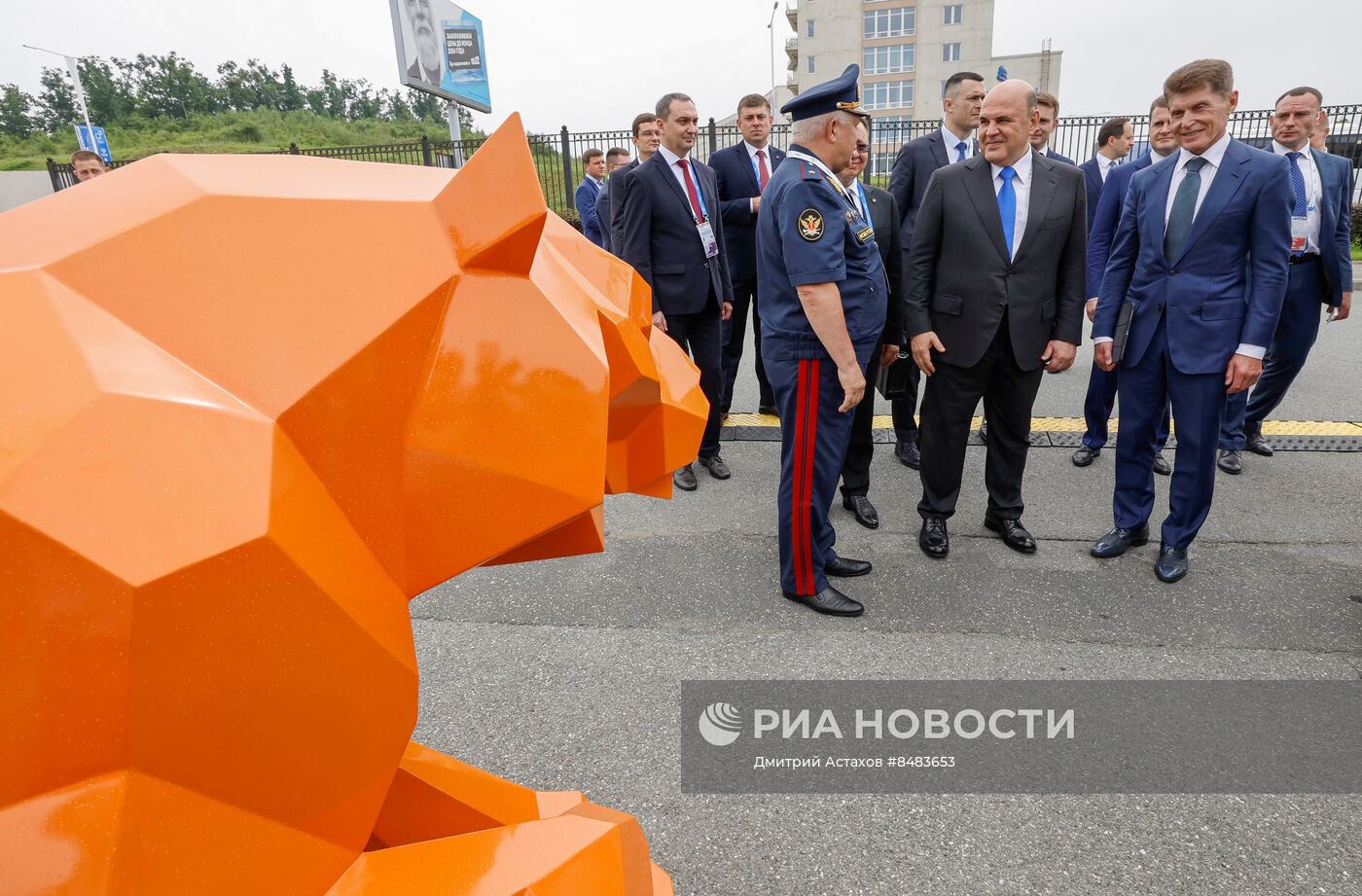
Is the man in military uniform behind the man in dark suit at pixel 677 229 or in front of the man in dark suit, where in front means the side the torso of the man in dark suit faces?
in front

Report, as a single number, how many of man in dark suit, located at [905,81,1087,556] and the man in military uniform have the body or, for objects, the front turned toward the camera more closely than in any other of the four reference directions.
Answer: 1

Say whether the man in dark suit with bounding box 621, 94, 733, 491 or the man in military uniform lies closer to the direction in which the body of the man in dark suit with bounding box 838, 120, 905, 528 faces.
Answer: the man in military uniform

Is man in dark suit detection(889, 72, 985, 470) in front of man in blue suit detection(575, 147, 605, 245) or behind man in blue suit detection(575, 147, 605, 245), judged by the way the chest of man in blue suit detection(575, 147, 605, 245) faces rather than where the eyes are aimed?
in front

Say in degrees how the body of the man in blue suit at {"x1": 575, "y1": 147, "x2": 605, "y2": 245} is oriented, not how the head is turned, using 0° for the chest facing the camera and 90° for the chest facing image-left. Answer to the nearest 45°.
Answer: approximately 315°

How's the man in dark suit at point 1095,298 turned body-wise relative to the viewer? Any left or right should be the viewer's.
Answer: facing the viewer

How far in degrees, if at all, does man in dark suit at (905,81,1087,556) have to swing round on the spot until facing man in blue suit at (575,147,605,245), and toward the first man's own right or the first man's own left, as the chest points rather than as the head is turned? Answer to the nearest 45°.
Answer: approximately 135° to the first man's own right

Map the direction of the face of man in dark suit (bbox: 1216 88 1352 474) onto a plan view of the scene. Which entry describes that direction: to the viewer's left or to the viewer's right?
to the viewer's left

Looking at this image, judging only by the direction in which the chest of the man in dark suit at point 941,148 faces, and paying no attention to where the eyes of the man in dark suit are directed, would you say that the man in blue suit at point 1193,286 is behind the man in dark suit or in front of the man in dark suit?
in front

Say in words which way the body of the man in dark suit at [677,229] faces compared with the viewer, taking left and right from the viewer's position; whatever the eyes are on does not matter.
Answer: facing the viewer and to the right of the viewer

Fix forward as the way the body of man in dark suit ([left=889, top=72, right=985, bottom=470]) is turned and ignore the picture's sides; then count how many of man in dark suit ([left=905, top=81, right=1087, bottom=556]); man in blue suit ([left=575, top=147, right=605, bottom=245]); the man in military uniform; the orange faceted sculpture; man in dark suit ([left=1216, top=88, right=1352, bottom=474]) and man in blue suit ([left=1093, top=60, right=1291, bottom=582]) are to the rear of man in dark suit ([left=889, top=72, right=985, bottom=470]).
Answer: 1

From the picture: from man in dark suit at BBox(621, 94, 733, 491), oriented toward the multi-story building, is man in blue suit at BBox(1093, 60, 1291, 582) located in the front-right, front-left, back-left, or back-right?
back-right

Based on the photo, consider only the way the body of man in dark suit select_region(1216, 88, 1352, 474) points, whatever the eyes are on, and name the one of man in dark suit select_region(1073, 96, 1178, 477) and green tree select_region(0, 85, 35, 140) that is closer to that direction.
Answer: the man in dark suit

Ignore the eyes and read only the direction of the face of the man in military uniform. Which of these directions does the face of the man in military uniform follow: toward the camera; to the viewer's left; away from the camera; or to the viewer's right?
to the viewer's right

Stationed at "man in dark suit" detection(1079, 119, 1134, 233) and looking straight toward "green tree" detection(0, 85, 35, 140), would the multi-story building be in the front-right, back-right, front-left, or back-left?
front-right
